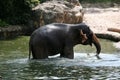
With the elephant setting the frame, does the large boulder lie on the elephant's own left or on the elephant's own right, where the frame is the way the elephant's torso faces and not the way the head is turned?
on the elephant's own left

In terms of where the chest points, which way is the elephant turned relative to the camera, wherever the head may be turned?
to the viewer's right
